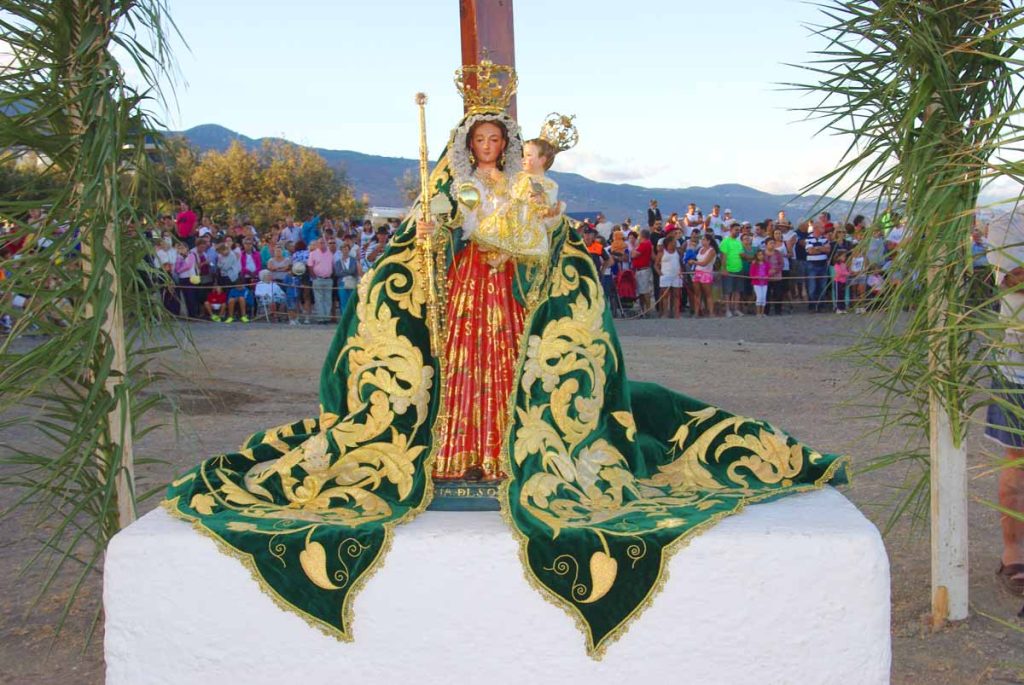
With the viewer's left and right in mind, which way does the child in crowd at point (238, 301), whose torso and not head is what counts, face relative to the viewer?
facing the viewer

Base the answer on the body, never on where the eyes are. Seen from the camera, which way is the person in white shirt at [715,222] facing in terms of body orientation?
toward the camera

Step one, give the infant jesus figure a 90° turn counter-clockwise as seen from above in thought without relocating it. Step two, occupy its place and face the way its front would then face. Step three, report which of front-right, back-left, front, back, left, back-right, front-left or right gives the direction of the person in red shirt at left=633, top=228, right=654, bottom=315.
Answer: back-left

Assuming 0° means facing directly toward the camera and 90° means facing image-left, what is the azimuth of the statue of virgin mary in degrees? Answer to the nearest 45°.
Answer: approximately 0°

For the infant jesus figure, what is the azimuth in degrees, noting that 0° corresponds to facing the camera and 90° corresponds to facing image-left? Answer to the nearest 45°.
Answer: approximately 45°

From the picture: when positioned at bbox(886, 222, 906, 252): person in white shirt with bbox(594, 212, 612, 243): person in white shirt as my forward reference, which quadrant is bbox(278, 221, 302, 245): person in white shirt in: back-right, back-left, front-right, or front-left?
front-left

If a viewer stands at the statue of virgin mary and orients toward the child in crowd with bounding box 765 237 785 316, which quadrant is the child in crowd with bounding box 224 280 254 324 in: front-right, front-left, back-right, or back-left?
front-left

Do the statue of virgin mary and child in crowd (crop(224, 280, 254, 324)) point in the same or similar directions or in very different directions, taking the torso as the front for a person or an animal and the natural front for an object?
same or similar directions

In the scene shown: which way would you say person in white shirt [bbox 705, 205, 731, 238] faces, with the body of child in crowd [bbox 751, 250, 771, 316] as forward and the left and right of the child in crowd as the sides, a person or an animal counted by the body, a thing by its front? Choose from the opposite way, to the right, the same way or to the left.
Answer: the same way

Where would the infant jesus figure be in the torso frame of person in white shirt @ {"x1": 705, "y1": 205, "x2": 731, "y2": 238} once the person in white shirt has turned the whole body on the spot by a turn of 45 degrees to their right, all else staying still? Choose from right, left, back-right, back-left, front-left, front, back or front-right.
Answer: front-left

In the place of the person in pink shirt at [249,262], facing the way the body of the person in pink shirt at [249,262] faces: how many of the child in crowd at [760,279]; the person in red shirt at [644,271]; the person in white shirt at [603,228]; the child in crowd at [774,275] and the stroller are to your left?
5

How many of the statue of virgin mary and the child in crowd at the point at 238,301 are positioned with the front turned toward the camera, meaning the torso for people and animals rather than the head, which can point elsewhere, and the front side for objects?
2

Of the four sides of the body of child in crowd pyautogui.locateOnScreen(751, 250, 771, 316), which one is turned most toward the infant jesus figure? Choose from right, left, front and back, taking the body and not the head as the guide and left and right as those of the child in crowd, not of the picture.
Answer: front

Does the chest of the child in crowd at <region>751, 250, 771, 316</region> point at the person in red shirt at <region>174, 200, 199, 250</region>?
no

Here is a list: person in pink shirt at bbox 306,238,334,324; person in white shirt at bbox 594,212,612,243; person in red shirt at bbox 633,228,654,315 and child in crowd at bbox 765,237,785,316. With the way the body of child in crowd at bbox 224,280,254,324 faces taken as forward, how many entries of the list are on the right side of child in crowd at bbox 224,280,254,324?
0
